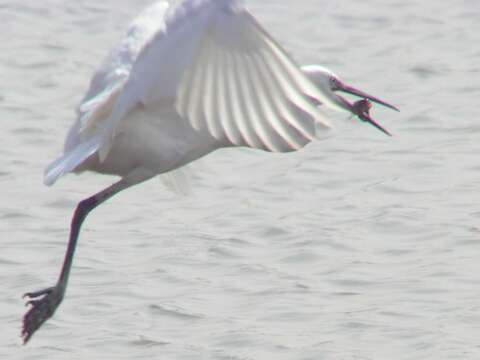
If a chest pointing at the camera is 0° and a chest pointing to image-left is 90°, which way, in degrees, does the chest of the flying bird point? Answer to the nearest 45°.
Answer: approximately 270°
